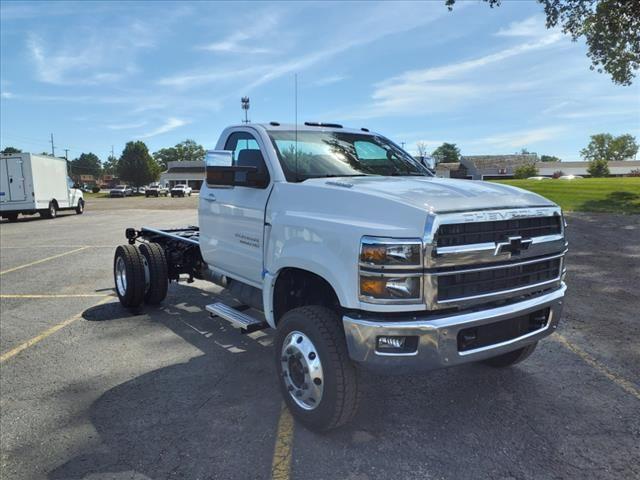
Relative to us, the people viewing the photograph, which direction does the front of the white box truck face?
facing away from the viewer and to the right of the viewer

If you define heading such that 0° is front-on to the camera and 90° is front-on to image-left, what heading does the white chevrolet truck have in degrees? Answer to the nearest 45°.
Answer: approximately 315°
